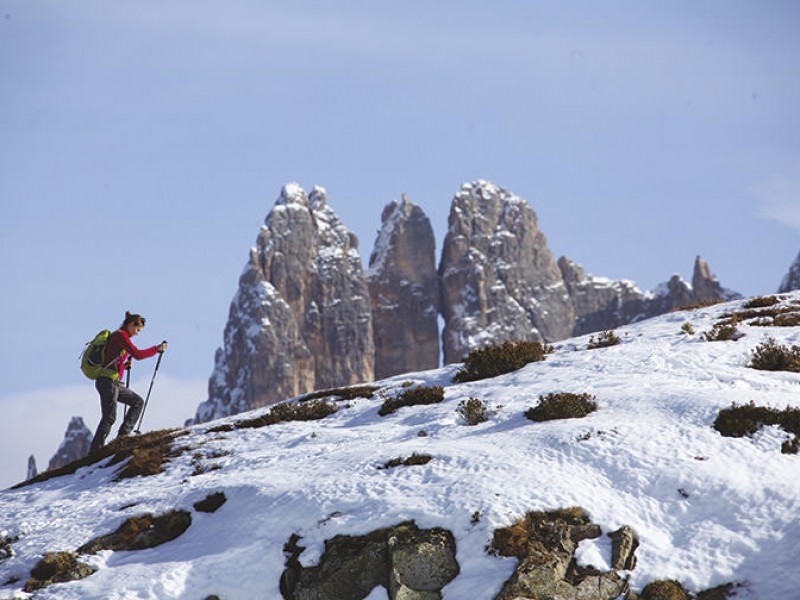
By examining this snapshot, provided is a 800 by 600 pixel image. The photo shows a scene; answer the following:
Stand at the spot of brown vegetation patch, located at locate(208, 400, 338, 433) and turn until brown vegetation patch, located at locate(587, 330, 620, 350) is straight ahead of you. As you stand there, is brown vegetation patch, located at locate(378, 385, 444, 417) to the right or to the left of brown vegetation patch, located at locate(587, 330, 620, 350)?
right

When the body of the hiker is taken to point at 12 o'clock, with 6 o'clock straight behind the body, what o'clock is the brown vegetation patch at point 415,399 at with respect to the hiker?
The brown vegetation patch is roughly at 1 o'clock from the hiker.

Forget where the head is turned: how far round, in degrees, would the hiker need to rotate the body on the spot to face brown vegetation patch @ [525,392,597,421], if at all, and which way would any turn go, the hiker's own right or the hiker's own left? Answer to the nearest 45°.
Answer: approximately 45° to the hiker's own right

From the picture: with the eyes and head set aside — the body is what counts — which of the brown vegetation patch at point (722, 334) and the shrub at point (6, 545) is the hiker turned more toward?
the brown vegetation patch

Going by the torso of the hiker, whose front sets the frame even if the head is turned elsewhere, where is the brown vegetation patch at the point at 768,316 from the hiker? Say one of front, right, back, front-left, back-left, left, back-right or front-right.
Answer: front

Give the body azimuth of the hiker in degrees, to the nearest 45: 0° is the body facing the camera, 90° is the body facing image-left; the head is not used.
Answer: approximately 270°

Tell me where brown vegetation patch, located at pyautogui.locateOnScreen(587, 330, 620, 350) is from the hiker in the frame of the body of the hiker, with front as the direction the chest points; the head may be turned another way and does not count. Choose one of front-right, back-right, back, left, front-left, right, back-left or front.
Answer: front

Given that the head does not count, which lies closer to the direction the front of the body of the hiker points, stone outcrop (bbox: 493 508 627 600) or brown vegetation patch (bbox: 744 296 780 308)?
the brown vegetation patch

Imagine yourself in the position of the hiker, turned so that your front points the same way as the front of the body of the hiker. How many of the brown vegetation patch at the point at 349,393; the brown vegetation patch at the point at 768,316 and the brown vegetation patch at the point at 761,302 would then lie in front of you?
3

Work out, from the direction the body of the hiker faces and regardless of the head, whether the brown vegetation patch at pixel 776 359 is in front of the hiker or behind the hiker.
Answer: in front

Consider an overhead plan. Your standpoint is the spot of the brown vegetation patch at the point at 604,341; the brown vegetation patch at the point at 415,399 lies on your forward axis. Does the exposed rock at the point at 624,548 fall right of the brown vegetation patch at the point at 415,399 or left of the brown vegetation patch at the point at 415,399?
left

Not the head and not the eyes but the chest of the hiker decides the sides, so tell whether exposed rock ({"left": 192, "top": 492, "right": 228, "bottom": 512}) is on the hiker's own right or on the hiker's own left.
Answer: on the hiker's own right

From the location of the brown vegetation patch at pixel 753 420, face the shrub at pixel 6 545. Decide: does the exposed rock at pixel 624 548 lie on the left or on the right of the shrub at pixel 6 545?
left

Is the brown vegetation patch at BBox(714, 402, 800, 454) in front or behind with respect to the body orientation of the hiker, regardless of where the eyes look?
in front

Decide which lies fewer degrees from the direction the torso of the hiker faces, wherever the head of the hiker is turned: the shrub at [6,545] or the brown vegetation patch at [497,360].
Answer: the brown vegetation patch

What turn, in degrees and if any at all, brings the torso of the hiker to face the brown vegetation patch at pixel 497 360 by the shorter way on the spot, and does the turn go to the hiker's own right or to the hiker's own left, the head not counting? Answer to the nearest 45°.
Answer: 0° — they already face it
